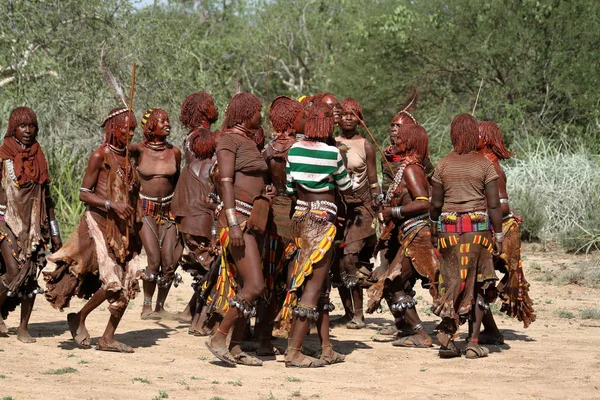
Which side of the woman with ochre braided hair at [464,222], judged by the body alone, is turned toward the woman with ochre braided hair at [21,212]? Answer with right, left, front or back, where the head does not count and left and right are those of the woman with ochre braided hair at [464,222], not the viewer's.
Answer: left

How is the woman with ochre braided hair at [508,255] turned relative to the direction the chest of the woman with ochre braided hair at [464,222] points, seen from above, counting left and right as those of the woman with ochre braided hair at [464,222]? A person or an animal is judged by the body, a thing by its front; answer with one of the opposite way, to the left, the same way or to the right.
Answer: to the left

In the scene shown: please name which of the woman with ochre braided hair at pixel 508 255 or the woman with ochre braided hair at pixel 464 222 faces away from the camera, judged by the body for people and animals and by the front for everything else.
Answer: the woman with ochre braided hair at pixel 464 222

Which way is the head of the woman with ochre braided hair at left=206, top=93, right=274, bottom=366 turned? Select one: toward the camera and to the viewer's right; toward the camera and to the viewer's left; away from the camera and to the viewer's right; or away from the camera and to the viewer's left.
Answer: away from the camera and to the viewer's right

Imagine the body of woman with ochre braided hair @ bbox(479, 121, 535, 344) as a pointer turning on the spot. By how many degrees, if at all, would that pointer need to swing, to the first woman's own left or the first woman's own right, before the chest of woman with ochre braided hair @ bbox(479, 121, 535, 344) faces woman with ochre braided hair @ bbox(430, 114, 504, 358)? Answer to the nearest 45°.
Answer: approximately 45° to the first woman's own left

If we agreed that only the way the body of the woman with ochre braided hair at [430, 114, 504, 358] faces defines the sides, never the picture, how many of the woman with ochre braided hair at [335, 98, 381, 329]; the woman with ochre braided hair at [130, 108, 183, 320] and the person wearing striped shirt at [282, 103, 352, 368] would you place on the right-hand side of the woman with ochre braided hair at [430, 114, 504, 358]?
0

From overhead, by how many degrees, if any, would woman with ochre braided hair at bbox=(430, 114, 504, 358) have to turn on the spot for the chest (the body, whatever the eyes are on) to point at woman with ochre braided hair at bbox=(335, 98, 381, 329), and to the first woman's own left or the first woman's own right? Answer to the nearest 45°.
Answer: approximately 45° to the first woman's own left

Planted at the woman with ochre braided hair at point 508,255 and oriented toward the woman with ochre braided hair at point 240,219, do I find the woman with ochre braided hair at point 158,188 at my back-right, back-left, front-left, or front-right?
front-right

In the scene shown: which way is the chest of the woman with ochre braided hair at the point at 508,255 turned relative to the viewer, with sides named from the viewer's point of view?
facing to the left of the viewer

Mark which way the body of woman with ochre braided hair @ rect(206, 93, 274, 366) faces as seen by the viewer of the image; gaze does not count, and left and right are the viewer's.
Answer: facing to the right of the viewer

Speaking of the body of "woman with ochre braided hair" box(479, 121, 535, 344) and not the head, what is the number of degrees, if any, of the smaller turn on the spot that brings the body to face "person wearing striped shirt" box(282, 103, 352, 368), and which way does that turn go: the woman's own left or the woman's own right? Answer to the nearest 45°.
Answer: approximately 45° to the woman's own left

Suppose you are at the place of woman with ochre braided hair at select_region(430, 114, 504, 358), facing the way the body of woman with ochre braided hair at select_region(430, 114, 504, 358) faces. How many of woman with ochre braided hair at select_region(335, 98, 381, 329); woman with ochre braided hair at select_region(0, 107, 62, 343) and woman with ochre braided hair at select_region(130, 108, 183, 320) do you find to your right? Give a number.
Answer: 0

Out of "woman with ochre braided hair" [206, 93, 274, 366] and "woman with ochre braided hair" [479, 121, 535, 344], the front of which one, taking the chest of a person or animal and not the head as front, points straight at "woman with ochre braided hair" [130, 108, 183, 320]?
"woman with ochre braided hair" [479, 121, 535, 344]

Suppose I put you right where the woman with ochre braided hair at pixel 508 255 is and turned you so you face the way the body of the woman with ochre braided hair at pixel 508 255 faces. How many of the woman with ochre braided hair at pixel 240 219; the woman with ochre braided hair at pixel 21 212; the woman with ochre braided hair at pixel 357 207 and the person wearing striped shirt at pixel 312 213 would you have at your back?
0

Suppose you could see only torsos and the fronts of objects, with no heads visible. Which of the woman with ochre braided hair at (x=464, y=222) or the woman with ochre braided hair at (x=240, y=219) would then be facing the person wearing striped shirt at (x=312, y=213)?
the woman with ochre braided hair at (x=240, y=219)

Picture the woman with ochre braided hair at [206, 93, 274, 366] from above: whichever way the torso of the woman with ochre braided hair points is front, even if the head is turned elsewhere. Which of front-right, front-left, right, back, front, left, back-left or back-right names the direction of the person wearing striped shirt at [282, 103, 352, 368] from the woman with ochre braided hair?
front

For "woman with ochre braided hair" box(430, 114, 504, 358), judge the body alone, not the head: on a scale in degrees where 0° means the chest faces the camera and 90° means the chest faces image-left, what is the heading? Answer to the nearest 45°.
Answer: approximately 180°

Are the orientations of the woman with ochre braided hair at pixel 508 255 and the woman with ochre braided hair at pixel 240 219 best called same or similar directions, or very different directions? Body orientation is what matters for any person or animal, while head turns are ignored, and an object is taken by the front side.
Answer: very different directions
